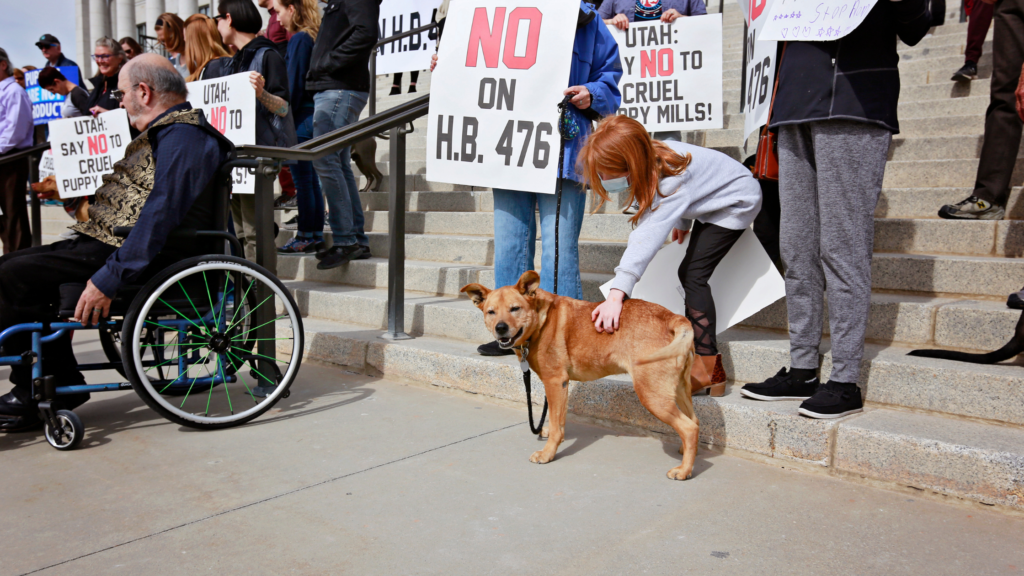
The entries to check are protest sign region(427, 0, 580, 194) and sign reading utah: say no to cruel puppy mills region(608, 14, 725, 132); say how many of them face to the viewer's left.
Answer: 0

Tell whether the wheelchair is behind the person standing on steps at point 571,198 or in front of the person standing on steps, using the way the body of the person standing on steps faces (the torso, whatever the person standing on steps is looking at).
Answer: in front

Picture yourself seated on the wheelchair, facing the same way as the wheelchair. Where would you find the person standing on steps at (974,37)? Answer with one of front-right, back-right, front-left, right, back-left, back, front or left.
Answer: back

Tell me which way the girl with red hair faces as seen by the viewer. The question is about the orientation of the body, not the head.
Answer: to the viewer's left

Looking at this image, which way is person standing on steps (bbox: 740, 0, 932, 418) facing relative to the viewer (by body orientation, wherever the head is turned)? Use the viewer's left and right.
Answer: facing the viewer and to the left of the viewer

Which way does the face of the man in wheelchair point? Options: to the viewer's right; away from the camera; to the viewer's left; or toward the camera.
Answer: to the viewer's left

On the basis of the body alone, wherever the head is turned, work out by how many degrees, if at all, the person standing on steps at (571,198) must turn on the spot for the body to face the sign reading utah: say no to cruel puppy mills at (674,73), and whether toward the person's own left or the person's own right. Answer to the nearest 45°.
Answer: approximately 180°

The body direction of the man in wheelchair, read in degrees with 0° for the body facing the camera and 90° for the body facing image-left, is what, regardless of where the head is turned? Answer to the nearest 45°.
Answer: approximately 90°

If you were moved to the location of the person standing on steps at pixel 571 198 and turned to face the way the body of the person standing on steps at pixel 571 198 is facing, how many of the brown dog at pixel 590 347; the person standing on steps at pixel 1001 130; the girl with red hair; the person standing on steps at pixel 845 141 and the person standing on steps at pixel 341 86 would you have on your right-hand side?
1

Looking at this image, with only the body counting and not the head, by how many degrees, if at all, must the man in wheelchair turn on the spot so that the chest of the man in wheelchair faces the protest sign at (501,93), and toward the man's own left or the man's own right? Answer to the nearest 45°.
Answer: approximately 180°

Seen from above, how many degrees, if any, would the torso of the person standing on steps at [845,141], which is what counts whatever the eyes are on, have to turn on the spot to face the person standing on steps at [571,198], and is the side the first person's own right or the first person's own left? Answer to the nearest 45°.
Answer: approximately 45° to the first person's own right

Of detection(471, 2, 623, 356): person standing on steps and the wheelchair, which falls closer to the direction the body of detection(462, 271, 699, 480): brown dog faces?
the wheelchair

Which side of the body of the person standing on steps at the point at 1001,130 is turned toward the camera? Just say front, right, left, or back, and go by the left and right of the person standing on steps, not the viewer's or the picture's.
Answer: left

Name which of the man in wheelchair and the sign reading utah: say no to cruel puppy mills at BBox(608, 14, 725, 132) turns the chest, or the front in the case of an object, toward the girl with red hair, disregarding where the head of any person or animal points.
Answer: the sign reading utah: say no to cruel puppy mills

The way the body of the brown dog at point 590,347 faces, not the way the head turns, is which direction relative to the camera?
to the viewer's left
